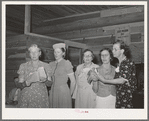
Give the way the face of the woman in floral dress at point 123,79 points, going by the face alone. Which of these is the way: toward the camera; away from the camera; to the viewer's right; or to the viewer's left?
to the viewer's left

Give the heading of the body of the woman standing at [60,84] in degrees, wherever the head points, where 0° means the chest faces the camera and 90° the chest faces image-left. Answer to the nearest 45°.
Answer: approximately 45°

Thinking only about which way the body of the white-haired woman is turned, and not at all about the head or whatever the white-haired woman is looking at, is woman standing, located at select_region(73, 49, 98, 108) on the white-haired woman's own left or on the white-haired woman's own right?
on the white-haired woman's own left

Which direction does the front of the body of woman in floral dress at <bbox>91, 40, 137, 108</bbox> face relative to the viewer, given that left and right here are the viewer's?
facing to the left of the viewer

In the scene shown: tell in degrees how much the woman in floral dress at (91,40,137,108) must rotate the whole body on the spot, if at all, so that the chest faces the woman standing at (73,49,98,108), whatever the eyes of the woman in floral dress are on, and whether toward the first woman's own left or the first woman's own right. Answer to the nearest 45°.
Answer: approximately 45° to the first woman's own right

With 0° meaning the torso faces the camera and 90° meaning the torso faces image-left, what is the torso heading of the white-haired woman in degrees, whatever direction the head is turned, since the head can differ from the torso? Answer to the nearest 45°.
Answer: approximately 0°
